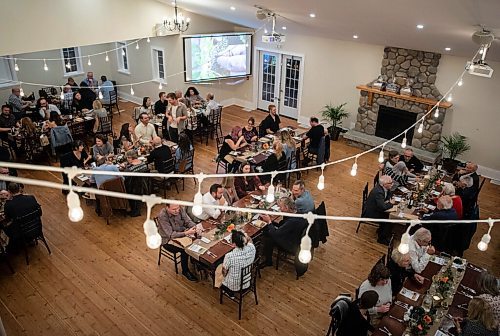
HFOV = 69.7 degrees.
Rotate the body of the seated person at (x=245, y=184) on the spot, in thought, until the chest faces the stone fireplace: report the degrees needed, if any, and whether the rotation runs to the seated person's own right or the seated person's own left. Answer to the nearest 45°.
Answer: approximately 135° to the seated person's own left

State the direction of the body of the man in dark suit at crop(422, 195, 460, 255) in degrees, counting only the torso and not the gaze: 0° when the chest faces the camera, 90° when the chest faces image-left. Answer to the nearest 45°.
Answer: approximately 135°

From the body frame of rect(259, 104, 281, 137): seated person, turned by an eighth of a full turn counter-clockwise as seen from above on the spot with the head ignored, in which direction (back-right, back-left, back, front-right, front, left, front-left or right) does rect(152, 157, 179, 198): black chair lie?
back-right

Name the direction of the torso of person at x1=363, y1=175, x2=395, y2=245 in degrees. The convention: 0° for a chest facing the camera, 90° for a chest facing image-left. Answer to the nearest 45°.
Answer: approximately 270°

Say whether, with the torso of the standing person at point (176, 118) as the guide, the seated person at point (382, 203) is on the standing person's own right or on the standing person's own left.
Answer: on the standing person's own left

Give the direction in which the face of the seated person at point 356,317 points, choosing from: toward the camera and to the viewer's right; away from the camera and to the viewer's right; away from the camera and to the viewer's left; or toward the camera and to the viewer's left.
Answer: away from the camera and to the viewer's right

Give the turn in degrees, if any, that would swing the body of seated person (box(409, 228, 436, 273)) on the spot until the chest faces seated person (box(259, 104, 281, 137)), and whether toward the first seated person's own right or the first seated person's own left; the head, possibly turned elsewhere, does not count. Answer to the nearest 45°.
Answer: approximately 180°
